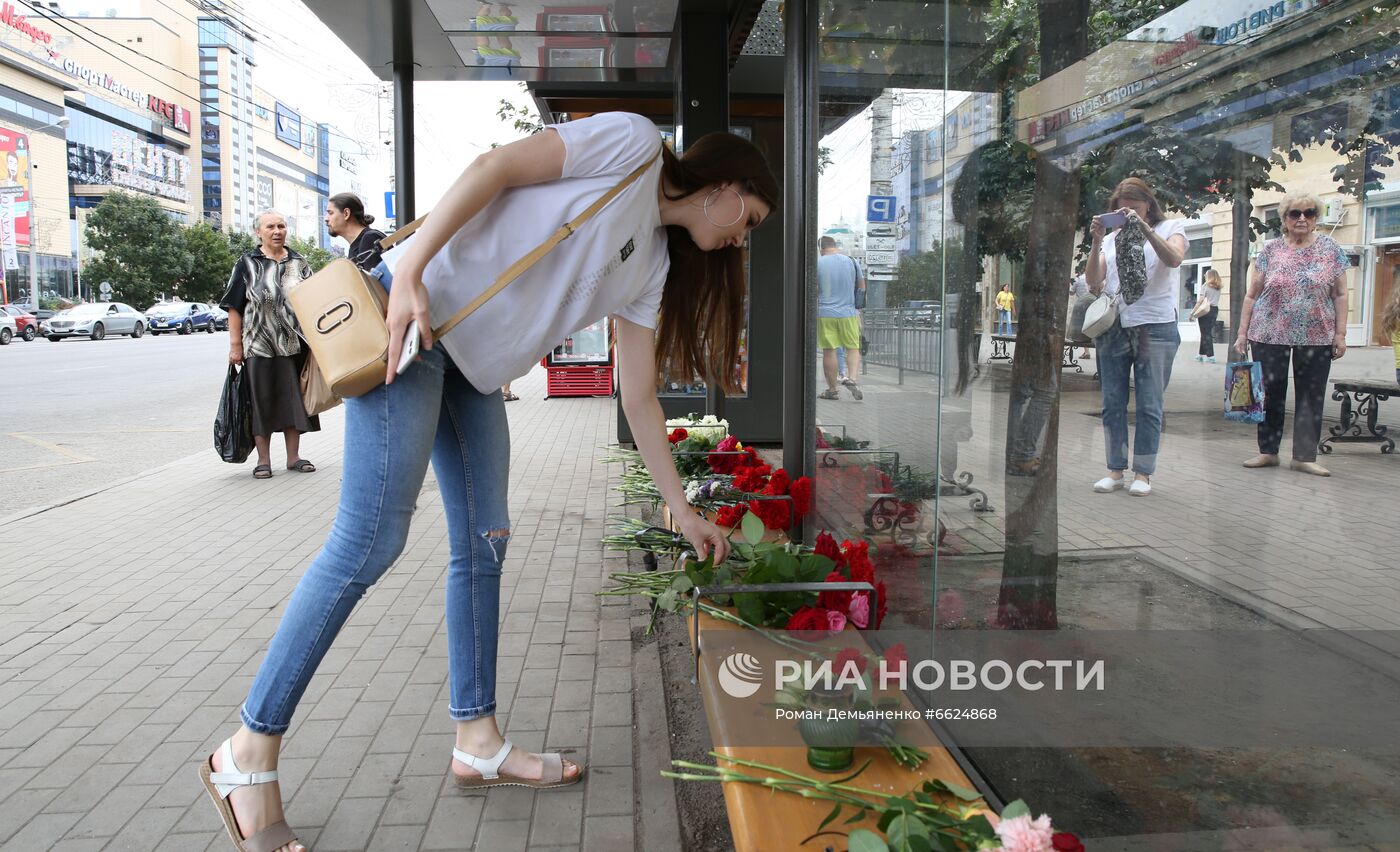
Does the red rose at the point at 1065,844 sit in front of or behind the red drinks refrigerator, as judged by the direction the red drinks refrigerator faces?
in front

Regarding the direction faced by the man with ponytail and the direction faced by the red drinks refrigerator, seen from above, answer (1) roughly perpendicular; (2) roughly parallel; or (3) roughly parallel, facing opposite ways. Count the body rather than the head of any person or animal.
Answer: roughly perpendicular

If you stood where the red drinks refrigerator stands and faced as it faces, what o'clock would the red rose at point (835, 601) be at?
The red rose is roughly at 12 o'clock from the red drinks refrigerator.

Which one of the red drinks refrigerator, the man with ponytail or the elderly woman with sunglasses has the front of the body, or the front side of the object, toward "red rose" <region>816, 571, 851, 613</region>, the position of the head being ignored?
the red drinks refrigerator

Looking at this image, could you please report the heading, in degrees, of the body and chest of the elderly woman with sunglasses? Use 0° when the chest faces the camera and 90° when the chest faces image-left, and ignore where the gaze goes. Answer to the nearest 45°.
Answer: approximately 0°

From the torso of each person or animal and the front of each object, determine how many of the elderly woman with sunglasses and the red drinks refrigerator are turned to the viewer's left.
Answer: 0

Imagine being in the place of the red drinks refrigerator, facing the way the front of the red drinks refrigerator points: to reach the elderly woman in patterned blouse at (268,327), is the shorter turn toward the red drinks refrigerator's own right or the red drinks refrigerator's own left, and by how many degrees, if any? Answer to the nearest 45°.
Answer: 0° — it already faces them
